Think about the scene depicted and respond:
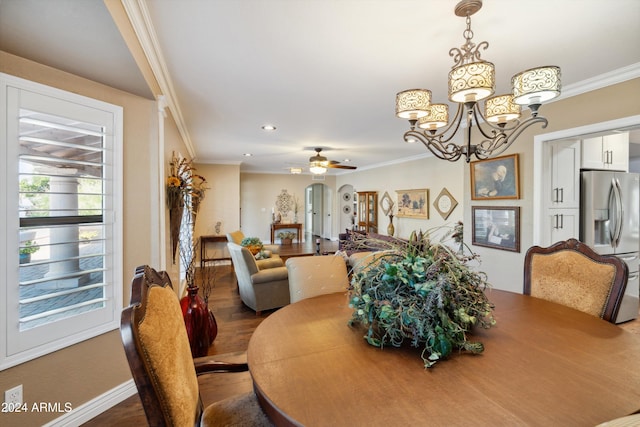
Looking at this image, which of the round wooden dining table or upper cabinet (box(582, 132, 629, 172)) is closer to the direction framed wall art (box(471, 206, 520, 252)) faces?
the round wooden dining table

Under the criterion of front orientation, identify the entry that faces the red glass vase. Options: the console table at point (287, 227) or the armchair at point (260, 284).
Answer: the console table

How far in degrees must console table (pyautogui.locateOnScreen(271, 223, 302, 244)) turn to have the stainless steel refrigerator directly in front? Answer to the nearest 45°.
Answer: approximately 45° to its left

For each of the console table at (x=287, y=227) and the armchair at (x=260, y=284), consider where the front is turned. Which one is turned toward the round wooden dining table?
the console table

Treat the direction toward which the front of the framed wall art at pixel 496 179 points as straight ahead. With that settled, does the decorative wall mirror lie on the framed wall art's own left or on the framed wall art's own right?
on the framed wall art's own right

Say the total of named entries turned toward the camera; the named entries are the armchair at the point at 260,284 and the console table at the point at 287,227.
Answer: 1

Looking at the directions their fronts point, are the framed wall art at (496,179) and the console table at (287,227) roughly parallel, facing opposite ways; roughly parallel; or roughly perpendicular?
roughly perpendicular

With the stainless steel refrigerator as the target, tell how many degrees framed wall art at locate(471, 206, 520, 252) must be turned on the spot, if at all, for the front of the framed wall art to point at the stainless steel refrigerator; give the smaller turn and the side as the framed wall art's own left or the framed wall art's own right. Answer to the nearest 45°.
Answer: approximately 180°

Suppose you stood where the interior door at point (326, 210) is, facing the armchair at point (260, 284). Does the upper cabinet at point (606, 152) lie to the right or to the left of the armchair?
left

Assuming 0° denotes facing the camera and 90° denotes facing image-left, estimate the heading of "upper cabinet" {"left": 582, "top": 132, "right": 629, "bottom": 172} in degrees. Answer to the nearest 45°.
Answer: approximately 45°

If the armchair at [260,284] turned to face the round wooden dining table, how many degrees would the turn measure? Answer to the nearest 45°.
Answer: approximately 135° to its right

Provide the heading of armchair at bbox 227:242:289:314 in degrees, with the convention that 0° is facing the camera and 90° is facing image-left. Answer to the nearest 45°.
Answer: approximately 225°
